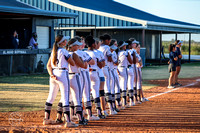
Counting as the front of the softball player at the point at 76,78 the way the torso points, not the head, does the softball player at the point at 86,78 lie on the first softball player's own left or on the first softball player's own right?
on the first softball player's own left

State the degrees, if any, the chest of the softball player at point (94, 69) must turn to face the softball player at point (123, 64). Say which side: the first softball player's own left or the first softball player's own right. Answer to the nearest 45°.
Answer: approximately 45° to the first softball player's own left

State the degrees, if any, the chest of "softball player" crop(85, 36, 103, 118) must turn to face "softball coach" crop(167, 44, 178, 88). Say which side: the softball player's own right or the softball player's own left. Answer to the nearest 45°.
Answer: approximately 45° to the softball player's own left

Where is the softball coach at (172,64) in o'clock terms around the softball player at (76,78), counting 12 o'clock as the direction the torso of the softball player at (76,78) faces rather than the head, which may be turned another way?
the softball coach at (172,64) is roughly at 10 o'clock from the softball player at (76,78).

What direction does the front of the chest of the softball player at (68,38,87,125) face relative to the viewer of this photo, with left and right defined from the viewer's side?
facing to the right of the viewer

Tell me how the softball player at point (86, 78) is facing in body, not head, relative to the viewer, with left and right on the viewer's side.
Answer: facing to the right of the viewer

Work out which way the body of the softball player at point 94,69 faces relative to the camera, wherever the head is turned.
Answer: to the viewer's right

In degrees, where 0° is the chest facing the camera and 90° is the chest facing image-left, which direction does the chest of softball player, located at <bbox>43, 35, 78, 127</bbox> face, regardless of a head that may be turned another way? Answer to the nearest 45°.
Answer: approximately 225°
